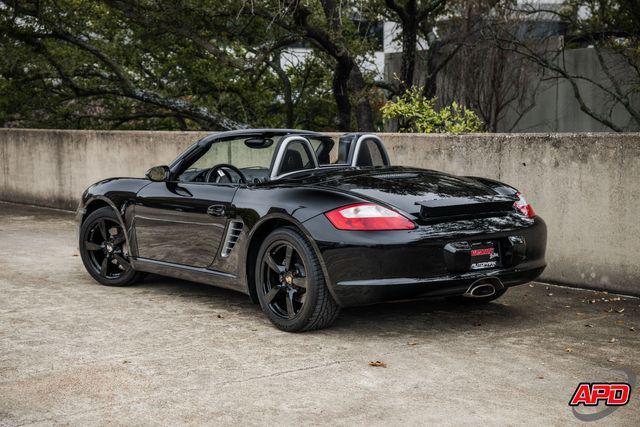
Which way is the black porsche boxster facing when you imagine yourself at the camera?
facing away from the viewer and to the left of the viewer

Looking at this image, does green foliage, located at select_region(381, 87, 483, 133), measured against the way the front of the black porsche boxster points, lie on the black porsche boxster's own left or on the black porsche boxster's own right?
on the black porsche boxster's own right
